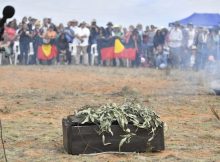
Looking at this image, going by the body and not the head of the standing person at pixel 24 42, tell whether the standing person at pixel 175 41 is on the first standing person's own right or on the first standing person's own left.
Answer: on the first standing person's own left

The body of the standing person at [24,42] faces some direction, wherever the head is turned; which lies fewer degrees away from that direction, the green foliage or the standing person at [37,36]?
the green foliage

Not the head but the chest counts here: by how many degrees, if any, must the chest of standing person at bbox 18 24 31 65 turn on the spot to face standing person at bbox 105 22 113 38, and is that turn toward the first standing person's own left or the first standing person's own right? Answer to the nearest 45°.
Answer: approximately 90° to the first standing person's own left

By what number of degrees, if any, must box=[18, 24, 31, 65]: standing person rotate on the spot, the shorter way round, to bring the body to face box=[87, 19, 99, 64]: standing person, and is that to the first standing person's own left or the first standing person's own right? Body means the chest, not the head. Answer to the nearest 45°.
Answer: approximately 90° to the first standing person's own left

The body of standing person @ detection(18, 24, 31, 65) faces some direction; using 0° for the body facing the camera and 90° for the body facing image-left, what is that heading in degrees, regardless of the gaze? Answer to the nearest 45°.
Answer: approximately 0°

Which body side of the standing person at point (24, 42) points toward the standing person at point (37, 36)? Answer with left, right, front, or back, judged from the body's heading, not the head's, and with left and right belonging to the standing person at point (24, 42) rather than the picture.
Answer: left

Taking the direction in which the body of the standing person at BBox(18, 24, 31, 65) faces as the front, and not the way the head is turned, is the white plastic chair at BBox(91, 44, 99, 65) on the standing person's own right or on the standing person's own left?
on the standing person's own left

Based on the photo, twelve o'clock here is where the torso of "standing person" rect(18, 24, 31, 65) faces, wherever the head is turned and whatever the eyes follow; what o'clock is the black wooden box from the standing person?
The black wooden box is roughly at 12 o'clock from the standing person.

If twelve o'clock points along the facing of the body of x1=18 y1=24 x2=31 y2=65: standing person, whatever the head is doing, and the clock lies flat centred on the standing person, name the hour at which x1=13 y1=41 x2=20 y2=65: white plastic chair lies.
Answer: The white plastic chair is roughly at 4 o'clock from the standing person.

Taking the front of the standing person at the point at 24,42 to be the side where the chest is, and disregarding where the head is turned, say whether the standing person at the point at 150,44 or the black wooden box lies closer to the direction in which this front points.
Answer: the black wooden box

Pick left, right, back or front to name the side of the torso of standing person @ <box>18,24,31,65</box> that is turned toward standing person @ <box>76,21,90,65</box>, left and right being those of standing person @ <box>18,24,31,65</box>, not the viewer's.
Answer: left
